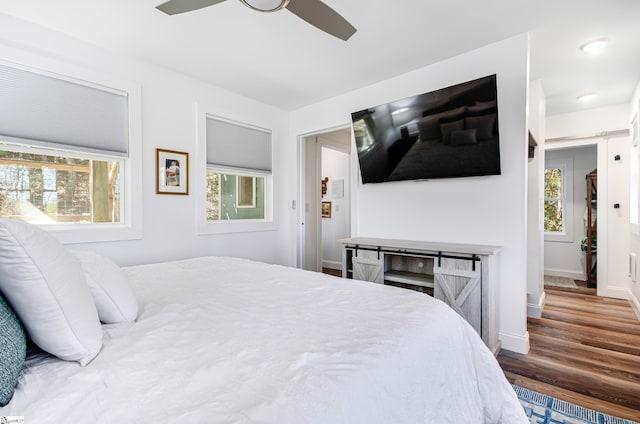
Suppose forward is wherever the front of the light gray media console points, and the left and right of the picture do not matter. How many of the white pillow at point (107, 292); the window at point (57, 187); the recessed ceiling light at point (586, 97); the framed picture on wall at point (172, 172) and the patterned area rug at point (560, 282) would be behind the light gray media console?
2

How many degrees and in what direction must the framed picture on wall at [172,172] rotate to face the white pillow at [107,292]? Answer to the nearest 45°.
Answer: approximately 45° to its right

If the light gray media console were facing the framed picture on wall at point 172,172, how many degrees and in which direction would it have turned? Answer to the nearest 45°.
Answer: approximately 45° to its right

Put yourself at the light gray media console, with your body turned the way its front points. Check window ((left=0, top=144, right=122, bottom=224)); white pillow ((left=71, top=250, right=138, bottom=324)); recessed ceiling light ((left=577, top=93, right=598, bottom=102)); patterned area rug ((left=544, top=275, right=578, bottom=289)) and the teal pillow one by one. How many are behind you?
2

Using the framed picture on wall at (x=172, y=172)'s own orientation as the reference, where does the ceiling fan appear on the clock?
The ceiling fan is roughly at 1 o'clock from the framed picture on wall.

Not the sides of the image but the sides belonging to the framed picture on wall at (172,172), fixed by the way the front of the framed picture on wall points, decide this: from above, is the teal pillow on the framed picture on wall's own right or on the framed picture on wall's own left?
on the framed picture on wall's own right

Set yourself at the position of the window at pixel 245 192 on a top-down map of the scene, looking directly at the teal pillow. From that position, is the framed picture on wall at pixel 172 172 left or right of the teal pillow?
right

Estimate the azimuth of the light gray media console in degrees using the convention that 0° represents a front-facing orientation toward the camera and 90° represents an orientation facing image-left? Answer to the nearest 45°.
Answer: approximately 45°

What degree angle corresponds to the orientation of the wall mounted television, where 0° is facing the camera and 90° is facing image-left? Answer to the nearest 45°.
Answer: approximately 45°

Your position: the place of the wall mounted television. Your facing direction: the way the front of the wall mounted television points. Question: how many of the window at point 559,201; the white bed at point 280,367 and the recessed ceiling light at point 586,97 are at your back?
2
